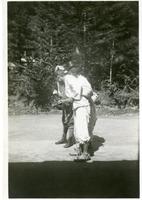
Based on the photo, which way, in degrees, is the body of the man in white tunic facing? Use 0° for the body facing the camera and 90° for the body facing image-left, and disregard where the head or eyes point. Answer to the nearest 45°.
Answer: approximately 45°
